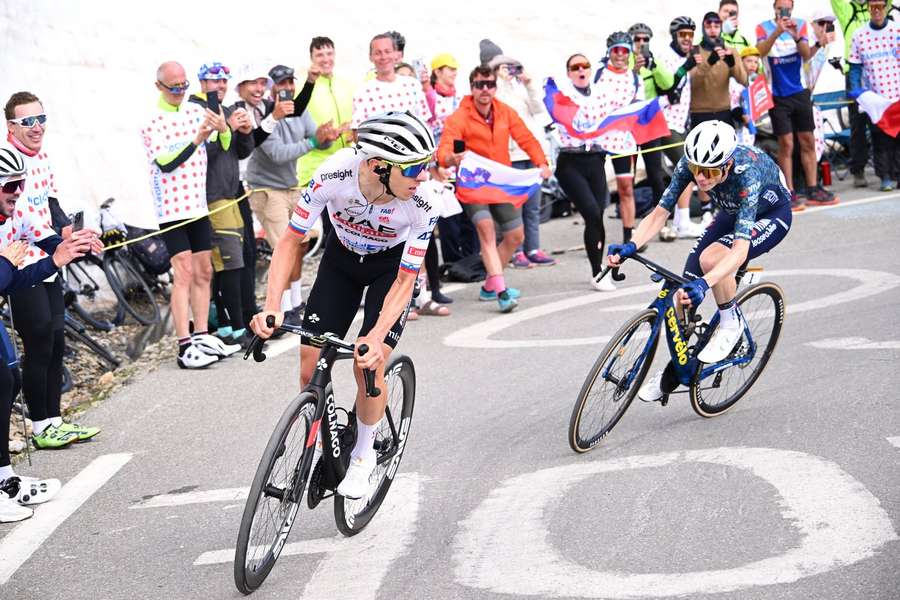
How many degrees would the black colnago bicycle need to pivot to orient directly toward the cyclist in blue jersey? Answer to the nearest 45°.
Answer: approximately 180°

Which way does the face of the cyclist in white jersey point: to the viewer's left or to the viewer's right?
to the viewer's right

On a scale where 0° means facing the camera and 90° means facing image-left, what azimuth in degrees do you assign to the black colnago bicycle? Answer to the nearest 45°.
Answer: approximately 45°

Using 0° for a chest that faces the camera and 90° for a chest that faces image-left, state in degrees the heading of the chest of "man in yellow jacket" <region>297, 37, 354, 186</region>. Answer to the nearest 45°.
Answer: approximately 315°

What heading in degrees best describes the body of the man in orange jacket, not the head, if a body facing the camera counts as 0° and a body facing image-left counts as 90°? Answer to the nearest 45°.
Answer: approximately 0°

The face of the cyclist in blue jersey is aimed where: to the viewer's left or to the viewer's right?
to the viewer's left

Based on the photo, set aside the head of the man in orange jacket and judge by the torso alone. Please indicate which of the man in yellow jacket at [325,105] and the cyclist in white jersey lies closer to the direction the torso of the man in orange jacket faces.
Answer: the cyclist in white jersey
